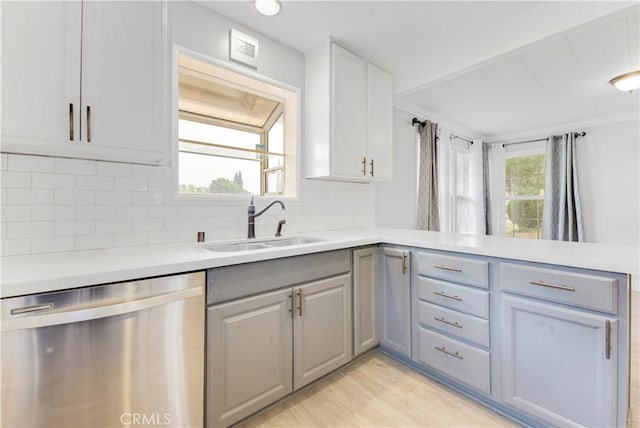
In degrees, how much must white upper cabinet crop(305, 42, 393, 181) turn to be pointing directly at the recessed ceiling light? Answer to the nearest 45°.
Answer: approximately 90° to its right

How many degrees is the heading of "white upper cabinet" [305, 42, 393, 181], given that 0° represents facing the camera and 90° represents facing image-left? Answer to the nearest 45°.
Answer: approximately 315°

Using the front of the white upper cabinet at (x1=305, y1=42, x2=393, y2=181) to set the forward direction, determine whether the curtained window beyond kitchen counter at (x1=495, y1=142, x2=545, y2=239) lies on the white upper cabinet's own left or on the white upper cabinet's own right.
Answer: on the white upper cabinet's own left

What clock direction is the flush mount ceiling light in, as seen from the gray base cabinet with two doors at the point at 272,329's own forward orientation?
The flush mount ceiling light is roughly at 10 o'clock from the gray base cabinet with two doors.

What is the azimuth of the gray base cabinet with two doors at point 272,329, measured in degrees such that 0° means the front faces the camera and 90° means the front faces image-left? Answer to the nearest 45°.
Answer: approximately 315°
